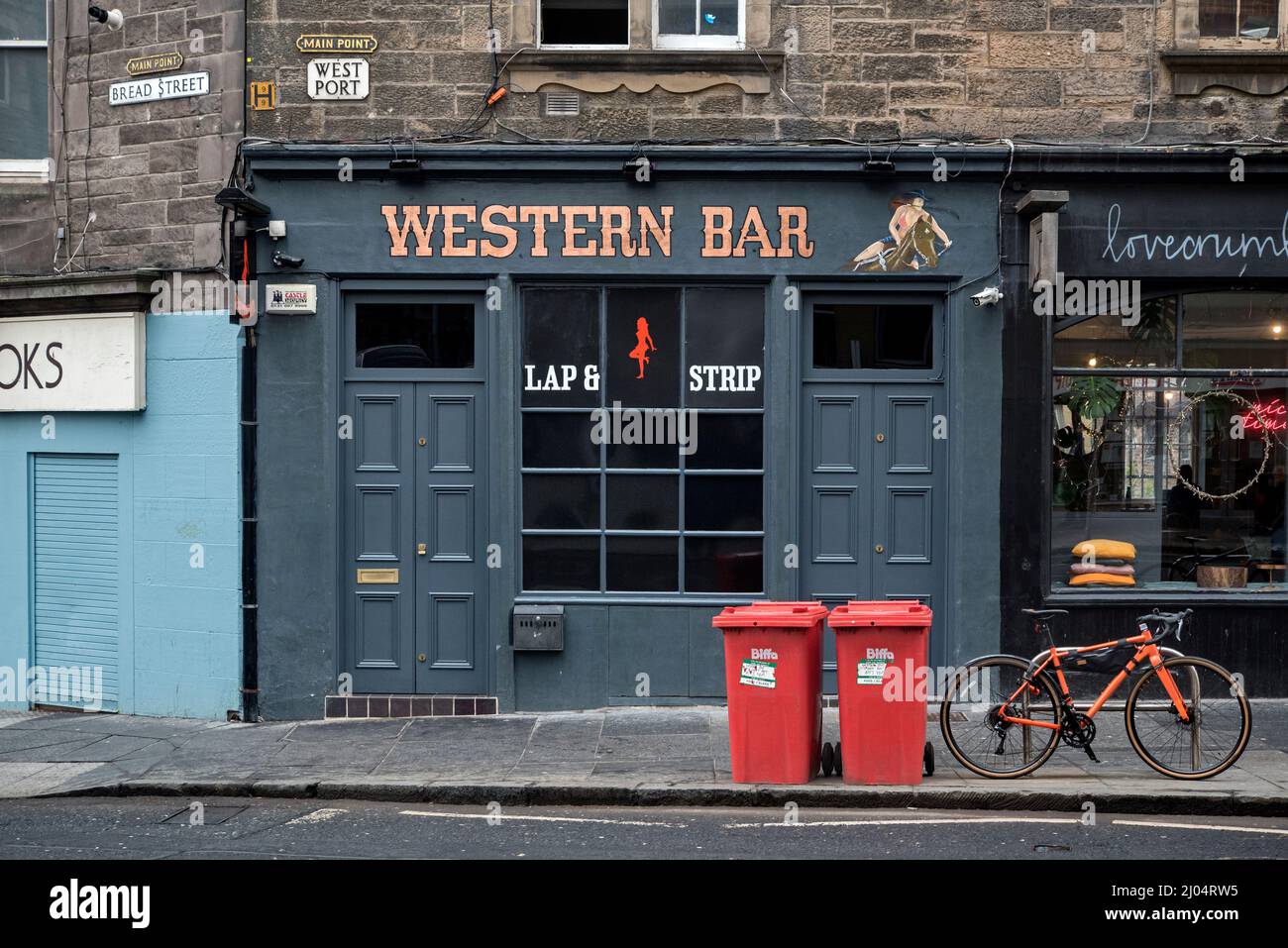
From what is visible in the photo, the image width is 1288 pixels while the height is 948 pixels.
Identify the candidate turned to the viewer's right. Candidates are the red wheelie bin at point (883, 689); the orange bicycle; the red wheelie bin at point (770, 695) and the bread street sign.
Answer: the orange bicycle

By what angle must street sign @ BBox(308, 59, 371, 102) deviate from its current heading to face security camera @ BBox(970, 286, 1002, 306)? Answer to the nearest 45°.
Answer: approximately 90° to its left

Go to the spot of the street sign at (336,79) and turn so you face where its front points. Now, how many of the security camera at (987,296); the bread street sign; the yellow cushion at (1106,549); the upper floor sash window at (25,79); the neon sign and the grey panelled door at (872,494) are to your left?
4

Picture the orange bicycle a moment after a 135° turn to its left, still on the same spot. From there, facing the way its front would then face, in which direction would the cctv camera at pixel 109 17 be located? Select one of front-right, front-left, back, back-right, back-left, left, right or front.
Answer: front-left

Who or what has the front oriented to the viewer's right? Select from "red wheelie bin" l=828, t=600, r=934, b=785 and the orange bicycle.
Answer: the orange bicycle

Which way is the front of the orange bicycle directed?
to the viewer's right

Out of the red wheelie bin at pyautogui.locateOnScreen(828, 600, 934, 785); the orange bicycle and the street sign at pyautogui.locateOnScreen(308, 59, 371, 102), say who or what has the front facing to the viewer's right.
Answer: the orange bicycle

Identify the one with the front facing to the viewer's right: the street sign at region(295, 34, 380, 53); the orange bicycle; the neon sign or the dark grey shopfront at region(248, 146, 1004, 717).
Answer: the orange bicycle

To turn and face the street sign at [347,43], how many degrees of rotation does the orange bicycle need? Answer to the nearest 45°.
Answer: approximately 180°

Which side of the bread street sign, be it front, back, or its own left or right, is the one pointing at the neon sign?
left

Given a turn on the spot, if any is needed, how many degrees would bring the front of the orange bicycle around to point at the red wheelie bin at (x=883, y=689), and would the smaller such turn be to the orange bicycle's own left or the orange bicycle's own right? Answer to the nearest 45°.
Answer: approximately 135° to the orange bicycle's own right

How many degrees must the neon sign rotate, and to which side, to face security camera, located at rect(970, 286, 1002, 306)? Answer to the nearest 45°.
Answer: approximately 45° to its right

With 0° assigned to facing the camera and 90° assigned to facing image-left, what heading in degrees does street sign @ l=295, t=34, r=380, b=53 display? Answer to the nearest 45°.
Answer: approximately 0°
